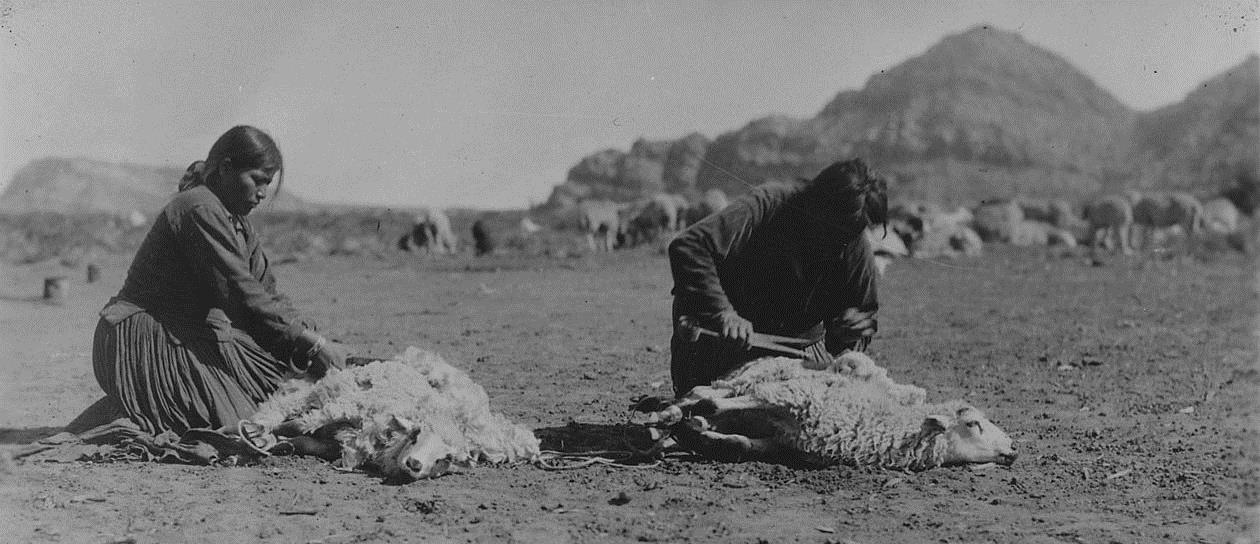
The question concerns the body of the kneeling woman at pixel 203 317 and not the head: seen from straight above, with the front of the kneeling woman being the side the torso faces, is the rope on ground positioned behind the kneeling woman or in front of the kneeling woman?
in front

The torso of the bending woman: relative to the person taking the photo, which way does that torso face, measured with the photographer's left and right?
facing the viewer and to the right of the viewer

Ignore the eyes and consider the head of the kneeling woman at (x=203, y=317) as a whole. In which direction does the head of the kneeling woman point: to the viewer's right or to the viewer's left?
to the viewer's right

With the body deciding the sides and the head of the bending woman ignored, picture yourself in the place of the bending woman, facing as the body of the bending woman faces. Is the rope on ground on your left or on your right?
on your right

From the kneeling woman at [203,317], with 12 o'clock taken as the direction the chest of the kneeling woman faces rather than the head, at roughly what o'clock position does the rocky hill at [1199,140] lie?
The rocky hill is roughly at 11 o'clock from the kneeling woman.

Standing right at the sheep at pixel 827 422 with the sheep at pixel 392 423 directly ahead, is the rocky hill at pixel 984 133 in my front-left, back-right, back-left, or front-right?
back-right

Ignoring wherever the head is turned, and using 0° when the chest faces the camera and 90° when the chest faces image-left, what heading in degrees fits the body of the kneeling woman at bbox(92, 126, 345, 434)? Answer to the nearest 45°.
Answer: approximately 270°

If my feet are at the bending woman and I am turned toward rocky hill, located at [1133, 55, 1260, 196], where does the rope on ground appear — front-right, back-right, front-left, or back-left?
back-left

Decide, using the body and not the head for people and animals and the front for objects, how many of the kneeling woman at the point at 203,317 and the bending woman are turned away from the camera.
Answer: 0
